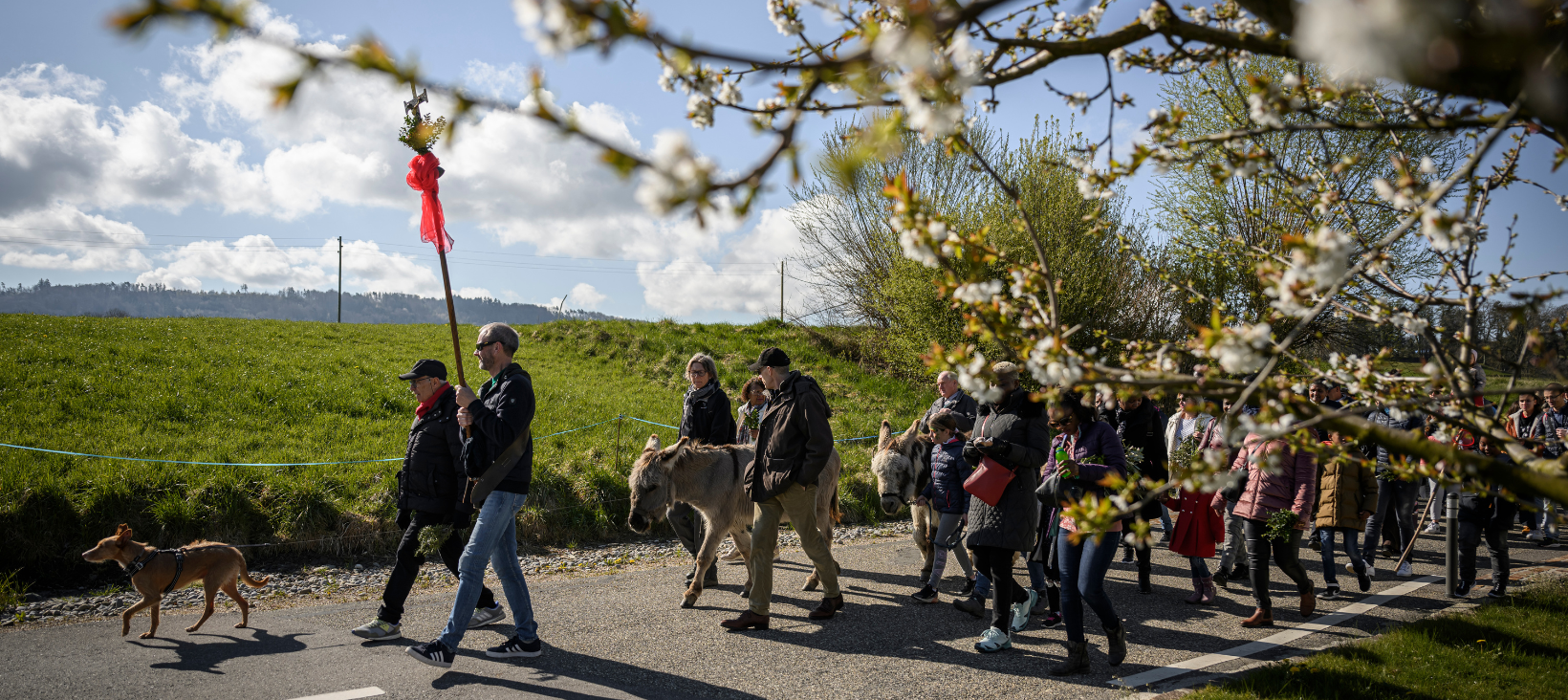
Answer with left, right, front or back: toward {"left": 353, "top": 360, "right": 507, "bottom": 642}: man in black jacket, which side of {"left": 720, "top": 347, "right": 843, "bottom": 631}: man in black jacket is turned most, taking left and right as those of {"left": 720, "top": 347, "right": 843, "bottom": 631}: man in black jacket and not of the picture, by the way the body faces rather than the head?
front

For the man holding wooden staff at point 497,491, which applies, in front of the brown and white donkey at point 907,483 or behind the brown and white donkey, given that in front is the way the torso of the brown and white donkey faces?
in front

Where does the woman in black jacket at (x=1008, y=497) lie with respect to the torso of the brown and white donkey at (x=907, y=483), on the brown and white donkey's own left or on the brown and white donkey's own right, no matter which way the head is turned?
on the brown and white donkey's own left

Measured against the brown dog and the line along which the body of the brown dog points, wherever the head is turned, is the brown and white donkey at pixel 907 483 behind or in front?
behind

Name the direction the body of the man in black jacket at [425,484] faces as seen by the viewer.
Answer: to the viewer's left

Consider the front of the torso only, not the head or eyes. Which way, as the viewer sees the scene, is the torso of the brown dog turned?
to the viewer's left

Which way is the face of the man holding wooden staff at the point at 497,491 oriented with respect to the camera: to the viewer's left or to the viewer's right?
to the viewer's left

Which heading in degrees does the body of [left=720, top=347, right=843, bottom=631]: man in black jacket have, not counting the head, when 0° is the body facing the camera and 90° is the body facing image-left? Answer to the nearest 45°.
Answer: approximately 90°

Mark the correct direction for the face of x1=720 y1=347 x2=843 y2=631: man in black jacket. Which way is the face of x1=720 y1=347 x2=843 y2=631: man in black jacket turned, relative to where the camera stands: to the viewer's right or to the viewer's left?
to the viewer's left

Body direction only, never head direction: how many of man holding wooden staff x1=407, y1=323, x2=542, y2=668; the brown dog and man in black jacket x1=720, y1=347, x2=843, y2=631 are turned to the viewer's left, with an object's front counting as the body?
3

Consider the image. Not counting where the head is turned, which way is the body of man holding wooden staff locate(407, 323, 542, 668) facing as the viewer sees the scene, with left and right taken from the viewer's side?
facing to the left of the viewer

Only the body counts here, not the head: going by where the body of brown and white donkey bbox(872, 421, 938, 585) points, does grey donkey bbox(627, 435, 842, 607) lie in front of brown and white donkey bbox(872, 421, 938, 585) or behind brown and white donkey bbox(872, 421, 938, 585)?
in front
